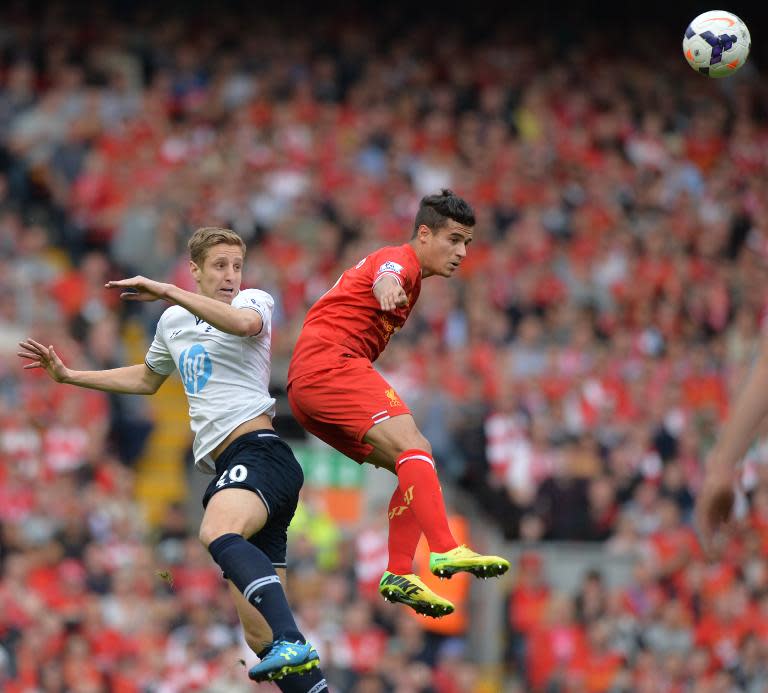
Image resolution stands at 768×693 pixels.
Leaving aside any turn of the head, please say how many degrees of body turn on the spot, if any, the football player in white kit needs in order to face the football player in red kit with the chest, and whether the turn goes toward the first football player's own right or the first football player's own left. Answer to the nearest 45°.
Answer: approximately 135° to the first football player's own left

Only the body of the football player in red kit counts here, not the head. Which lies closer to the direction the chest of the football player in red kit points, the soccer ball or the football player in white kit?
the soccer ball

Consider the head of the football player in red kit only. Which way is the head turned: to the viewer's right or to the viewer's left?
to the viewer's right

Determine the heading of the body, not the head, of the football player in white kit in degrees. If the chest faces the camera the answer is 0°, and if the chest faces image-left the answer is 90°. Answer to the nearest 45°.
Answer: approximately 45°

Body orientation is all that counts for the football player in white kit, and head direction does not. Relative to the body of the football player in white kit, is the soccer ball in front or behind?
behind

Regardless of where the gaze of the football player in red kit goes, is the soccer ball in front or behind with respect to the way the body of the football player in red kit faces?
in front

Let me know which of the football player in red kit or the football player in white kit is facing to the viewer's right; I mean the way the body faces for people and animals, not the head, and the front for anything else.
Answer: the football player in red kit

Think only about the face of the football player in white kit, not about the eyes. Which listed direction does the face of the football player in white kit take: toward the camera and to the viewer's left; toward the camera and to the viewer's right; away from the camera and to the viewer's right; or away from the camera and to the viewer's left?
toward the camera and to the viewer's right

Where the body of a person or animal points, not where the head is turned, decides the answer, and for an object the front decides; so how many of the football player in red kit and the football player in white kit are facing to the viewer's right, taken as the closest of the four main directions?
1

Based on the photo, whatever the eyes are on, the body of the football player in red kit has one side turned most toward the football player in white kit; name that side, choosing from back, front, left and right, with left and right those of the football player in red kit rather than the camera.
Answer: back

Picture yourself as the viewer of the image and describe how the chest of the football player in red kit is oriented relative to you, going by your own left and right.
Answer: facing to the right of the viewer
